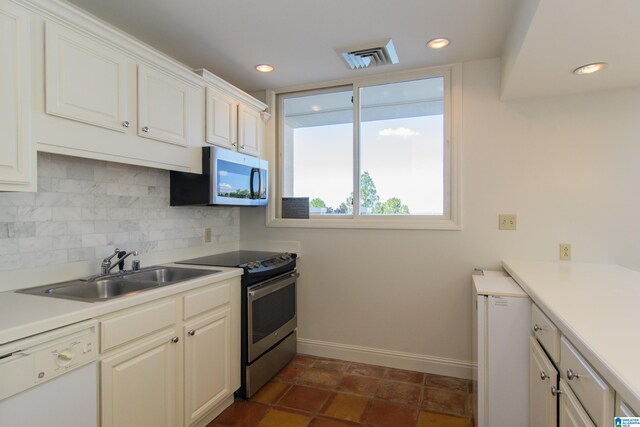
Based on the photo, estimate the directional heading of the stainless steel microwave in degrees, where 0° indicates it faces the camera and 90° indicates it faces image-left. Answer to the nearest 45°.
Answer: approximately 315°

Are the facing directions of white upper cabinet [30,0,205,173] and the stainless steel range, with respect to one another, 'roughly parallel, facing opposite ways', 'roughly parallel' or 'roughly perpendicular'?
roughly parallel

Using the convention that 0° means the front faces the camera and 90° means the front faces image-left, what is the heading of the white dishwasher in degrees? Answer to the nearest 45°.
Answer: approximately 315°

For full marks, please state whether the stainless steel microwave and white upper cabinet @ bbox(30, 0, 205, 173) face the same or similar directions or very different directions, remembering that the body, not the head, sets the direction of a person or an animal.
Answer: same or similar directions

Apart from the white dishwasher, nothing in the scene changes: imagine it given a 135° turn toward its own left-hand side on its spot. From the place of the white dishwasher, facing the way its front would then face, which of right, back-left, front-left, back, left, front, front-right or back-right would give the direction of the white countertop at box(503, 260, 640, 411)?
back-right

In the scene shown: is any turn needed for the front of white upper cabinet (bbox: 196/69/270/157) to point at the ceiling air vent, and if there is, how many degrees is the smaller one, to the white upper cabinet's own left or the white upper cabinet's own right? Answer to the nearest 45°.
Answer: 0° — it already faces it

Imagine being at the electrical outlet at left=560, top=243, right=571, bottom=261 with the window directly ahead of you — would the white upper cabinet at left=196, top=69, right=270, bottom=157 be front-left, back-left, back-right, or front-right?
front-left

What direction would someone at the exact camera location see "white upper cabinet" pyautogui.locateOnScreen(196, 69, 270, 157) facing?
facing the viewer and to the right of the viewer

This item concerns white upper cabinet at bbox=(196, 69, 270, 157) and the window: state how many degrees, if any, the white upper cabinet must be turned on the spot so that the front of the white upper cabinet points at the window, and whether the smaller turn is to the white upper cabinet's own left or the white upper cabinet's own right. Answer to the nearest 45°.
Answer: approximately 45° to the white upper cabinet's own left

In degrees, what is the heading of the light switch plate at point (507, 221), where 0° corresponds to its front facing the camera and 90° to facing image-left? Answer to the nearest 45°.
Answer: approximately 0°

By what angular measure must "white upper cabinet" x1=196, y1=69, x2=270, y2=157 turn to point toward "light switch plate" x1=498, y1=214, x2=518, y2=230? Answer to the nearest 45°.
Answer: approximately 45° to its left

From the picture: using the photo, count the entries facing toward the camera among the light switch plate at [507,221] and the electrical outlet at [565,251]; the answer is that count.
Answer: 2

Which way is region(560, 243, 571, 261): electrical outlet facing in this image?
toward the camera

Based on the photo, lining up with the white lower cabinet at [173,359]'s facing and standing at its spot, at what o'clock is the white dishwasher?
The white dishwasher is roughly at 3 o'clock from the white lower cabinet.

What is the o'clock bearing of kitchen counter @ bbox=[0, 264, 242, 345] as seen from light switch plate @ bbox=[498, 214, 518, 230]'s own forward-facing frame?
The kitchen counter is roughly at 1 o'clock from the light switch plate.
